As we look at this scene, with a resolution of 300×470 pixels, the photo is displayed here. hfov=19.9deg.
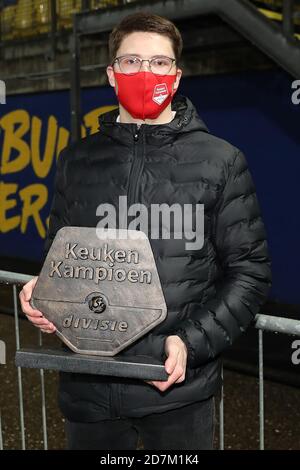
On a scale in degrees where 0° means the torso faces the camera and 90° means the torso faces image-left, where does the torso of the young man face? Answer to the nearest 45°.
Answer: approximately 0°
